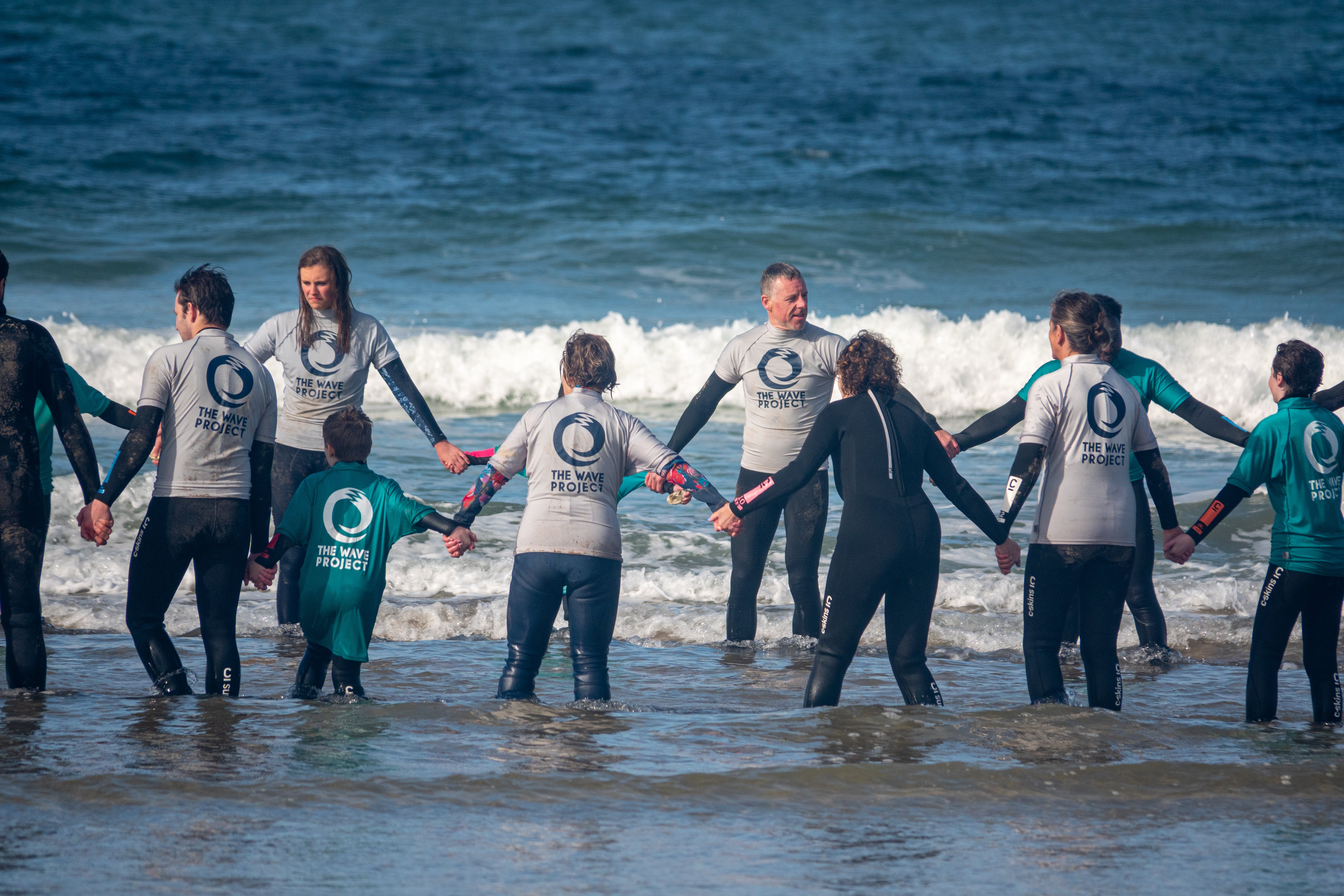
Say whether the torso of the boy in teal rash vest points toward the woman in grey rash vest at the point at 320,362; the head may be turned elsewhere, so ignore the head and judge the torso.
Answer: yes

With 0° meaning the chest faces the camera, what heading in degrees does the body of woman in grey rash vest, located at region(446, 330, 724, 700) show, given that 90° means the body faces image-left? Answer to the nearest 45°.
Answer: approximately 180°

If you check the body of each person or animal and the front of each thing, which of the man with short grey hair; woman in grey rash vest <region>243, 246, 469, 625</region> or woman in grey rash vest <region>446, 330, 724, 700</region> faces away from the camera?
woman in grey rash vest <region>446, 330, 724, 700</region>

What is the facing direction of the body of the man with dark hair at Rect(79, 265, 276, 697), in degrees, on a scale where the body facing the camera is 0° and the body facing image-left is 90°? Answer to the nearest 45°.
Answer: approximately 135°

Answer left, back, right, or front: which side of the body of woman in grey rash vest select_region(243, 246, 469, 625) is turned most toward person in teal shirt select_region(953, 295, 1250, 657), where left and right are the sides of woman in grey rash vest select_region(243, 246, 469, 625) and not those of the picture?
left

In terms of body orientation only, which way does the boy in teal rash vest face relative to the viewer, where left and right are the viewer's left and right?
facing away from the viewer

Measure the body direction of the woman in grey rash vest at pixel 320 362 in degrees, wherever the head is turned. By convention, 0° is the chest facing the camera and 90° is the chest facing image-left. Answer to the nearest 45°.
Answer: approximately 0°
